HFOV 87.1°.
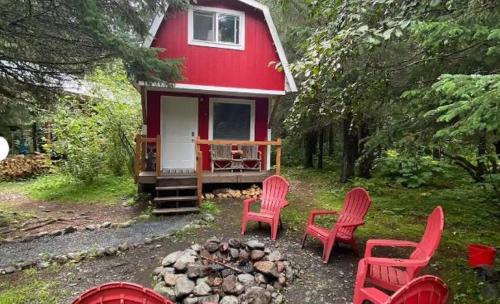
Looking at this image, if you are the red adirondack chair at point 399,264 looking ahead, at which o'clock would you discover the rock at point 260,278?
The rock is roughly at 12 o'clock from the red adirondack chair.

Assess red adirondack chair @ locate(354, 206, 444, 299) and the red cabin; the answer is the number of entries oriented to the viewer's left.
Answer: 1

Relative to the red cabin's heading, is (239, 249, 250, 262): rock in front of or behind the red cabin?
in front

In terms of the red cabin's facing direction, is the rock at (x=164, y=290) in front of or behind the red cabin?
in front

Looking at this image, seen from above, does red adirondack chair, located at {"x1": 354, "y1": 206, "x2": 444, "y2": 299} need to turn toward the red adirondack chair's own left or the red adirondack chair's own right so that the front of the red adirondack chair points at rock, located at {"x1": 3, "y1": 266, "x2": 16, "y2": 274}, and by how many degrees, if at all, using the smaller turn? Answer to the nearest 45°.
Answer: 0° — it already faces it

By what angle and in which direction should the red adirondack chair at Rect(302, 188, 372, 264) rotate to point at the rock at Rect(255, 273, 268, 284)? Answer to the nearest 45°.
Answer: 0° — it already faces it

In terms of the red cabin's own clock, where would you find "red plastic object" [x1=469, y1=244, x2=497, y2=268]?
The red plastic object is roughly at 11 o'clock from the red cabin.

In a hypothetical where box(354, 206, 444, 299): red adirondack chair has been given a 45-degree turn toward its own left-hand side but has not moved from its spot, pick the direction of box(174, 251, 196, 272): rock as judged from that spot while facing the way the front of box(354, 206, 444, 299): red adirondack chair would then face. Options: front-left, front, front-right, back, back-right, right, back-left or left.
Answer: front-right

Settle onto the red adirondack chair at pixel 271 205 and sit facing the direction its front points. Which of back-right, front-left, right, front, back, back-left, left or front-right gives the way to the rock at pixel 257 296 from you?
front-left

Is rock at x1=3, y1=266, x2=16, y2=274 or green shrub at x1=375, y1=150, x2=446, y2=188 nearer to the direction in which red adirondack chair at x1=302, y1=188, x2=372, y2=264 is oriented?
the rock

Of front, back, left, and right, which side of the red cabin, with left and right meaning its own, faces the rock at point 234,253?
front

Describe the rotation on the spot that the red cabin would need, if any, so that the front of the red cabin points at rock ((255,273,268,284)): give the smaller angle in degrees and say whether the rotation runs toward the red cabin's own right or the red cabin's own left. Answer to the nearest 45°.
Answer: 0° — it already faces it

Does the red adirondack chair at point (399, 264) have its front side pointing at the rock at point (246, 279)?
yes

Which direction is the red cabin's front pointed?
toward the camera

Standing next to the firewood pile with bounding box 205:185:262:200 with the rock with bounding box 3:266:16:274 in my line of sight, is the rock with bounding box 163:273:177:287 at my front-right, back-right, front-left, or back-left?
front-left

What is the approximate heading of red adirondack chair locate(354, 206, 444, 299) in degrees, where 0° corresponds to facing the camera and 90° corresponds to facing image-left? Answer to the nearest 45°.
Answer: approximately 90°
